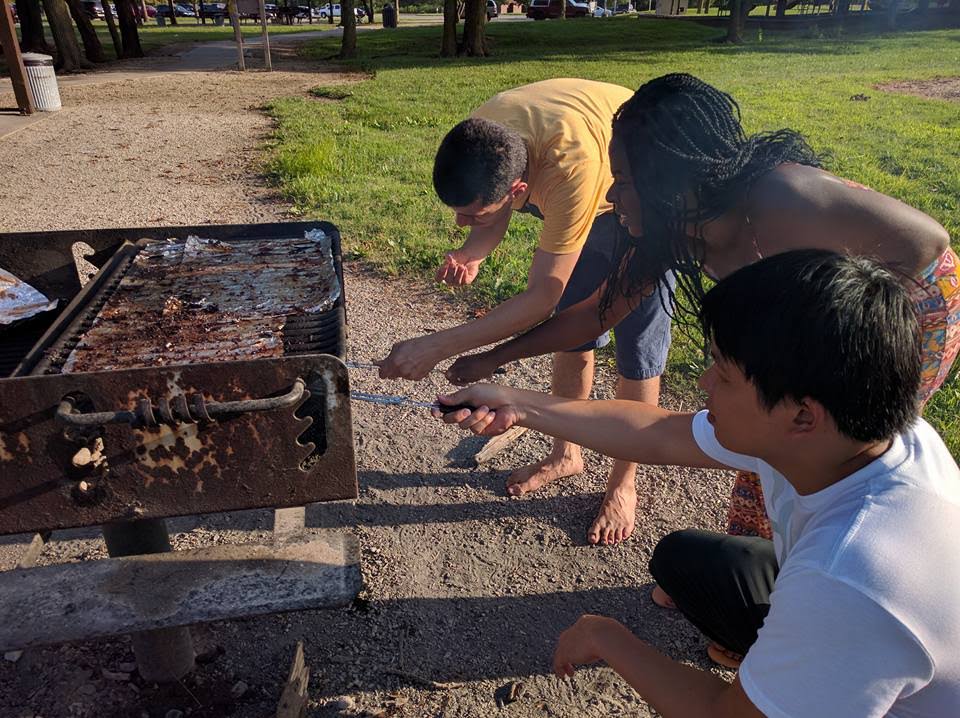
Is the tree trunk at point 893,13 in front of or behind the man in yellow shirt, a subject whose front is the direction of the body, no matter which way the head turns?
behind

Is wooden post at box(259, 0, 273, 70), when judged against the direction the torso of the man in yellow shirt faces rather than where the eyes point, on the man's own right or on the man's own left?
on the man's own right

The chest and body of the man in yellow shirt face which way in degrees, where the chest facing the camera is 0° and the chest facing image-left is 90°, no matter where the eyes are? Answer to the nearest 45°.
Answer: approximately 45°

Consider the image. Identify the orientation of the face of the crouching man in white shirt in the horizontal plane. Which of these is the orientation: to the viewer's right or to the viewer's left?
to the viewer's left

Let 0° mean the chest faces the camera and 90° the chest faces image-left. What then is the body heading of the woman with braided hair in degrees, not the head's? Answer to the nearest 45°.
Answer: approximately 90°

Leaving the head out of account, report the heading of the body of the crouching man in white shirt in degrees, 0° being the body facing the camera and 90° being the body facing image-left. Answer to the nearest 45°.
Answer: approximately 90°

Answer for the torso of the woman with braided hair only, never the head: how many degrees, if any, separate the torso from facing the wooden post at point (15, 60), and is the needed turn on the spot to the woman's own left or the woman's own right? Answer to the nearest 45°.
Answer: approximately 45° to the woman's own right

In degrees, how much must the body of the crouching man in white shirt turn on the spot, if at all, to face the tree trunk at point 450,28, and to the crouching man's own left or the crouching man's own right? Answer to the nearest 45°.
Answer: approximately 45° to the crouching man's own right

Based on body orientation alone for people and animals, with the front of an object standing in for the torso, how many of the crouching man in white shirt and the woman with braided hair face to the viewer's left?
2

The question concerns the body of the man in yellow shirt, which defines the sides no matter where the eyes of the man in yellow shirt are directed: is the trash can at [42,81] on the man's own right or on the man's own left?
on the man's own right
